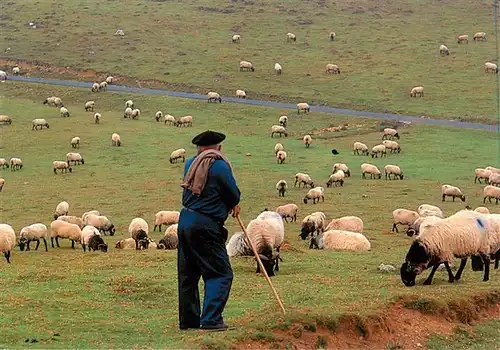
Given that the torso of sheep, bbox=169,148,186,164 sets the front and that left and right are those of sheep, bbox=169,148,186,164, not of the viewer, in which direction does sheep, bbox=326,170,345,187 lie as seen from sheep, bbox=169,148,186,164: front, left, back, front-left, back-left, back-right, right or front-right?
back-left

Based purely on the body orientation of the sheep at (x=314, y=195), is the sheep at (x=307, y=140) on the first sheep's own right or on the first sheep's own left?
on the first sheep's own right

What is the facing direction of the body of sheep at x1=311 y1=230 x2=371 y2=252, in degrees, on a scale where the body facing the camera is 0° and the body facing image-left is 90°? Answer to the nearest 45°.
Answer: approximately 90°

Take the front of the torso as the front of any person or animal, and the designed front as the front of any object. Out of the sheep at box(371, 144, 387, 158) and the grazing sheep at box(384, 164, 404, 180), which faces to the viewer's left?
the sheep

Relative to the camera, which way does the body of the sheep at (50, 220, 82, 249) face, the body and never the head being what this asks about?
to the viewer's right

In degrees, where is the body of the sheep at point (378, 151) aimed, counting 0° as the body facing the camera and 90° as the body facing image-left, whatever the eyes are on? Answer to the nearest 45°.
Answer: approximately 90°

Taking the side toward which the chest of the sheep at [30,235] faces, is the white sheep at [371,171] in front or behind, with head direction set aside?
behind

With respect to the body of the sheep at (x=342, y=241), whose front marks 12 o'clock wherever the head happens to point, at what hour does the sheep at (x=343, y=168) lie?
the sheep at (x=343, y=168) is roughly at 3 o'clock from the sheep at (x=342, y=241).
